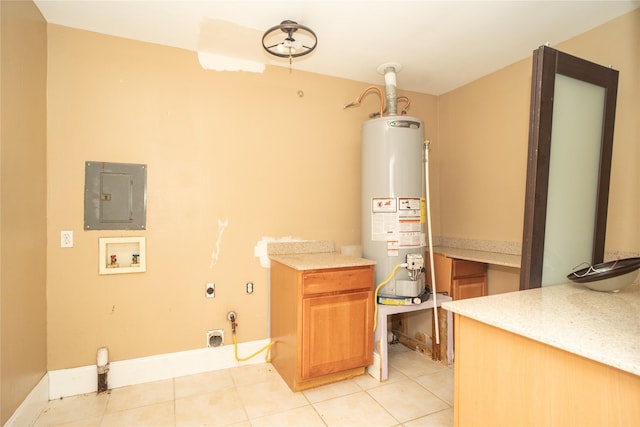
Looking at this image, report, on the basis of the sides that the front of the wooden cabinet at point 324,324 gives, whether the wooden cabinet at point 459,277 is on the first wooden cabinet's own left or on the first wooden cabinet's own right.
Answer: on the first wooden cabinet's own left

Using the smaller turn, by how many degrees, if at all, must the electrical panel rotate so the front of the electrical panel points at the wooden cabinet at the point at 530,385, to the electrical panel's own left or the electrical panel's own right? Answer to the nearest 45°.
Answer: approximately 45° to the electrical panel's own left

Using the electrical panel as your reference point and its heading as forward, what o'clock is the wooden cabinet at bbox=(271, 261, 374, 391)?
The wooden cabinet is roughly at 10 o'clock from the electrical panel.

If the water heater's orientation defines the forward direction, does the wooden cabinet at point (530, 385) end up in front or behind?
in front

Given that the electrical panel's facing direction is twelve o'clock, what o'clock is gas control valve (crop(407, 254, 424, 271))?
The gas control valve is roughly at 10 o'clock from the electrical panel.

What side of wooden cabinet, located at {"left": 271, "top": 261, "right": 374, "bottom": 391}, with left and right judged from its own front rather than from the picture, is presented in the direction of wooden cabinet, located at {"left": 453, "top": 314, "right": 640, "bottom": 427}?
front

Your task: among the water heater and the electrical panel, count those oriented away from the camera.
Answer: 0

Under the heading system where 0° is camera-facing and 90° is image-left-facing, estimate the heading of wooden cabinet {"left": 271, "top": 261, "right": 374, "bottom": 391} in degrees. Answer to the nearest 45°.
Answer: approximately 315°

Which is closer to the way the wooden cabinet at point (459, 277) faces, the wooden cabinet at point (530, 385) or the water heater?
the wooden cabinet
